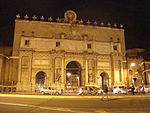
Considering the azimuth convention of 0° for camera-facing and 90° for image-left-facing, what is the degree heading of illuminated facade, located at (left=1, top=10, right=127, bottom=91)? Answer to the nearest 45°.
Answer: approximately 0°

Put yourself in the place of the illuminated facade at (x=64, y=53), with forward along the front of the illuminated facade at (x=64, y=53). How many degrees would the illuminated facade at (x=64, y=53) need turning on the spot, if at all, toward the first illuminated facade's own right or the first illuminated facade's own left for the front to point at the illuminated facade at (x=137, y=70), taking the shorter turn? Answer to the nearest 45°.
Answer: approximately 90° to the first illuminated facade's own left
